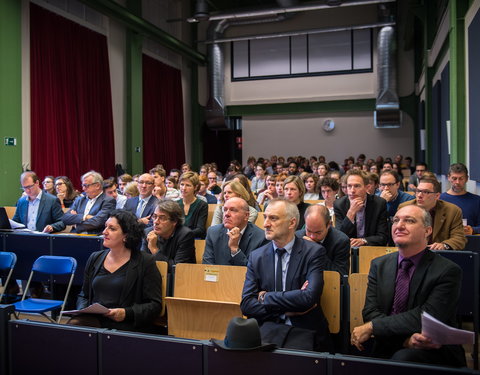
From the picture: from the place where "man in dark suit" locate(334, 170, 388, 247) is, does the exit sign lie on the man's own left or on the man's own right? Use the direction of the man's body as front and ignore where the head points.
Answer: on the man's own right

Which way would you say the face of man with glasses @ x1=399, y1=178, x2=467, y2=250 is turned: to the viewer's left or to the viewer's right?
to the viewer's left

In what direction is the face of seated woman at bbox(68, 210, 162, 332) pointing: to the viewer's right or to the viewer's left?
to the viewer's left

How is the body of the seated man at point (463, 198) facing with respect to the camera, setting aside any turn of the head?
toward the camera

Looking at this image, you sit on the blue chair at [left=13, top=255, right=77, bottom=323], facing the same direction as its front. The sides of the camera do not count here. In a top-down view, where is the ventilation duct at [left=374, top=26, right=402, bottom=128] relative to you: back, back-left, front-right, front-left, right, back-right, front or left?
back

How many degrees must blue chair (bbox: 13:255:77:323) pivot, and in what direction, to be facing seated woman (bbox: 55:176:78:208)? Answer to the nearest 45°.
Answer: approximately 135° to its right

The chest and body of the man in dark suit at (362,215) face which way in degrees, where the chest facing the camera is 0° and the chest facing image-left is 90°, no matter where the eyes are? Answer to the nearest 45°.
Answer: approximately 45°

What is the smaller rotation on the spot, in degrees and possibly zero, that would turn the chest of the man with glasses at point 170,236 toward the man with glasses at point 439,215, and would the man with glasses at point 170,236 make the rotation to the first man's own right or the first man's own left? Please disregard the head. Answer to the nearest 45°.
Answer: approximately 135° to the first man's own left

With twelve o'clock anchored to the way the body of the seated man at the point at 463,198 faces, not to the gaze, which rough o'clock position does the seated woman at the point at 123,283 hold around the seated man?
The seated woman is roughly at 1 o'clock from the seated man.

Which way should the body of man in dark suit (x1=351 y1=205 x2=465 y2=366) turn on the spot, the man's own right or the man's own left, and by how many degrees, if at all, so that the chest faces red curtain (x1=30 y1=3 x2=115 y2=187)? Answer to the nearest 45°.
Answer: approximately 90° to the man's own right

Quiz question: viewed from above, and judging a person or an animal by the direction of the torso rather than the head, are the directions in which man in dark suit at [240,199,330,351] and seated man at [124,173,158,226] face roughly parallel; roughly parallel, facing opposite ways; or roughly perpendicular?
roughly parallel

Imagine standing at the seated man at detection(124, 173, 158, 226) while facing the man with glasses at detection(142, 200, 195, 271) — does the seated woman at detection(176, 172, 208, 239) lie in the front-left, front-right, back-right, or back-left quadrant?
front-left

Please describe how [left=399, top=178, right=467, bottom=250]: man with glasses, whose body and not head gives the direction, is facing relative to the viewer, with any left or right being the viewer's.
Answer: facing the viewer and to the left of the viewer

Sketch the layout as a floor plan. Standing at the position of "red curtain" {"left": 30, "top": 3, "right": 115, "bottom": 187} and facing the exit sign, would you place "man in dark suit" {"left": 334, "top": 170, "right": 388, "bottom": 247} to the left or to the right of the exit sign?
left

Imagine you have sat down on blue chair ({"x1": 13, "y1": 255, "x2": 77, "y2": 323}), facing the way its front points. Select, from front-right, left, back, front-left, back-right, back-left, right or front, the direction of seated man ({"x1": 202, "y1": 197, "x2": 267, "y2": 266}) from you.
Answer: left

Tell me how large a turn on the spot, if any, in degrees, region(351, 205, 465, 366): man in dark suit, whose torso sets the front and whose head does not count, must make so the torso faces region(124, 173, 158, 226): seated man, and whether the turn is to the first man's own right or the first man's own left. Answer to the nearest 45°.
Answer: approximately 90° to the first man's own right

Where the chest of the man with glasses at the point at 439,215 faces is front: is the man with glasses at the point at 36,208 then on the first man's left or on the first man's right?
on the first man's right

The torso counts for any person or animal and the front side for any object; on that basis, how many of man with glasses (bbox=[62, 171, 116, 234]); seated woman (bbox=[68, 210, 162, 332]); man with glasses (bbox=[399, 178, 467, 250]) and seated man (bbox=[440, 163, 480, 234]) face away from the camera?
0

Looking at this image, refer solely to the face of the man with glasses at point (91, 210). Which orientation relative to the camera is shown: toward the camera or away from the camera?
toward the camera

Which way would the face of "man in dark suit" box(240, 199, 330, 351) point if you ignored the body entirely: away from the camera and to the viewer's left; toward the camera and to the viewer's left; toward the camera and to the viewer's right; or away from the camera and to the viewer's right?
toward the camera and to the viewer's left

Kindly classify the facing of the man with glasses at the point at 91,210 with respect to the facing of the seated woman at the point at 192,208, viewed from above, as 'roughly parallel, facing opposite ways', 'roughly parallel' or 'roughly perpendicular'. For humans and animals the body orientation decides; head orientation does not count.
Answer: roughly parallel
